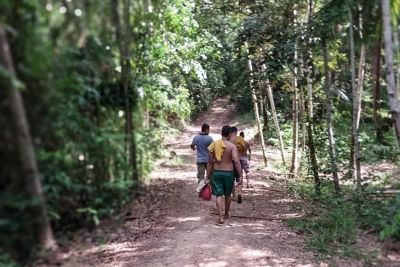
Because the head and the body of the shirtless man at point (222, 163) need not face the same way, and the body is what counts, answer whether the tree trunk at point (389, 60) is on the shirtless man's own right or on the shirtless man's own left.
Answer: on the shirtless man's own right

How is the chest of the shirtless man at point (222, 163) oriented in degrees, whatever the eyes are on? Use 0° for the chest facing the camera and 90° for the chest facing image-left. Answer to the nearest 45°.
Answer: approximately 180°

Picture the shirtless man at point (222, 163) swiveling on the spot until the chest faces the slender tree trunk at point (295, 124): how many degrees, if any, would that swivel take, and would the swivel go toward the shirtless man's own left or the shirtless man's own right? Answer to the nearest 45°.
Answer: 0° — they already face it

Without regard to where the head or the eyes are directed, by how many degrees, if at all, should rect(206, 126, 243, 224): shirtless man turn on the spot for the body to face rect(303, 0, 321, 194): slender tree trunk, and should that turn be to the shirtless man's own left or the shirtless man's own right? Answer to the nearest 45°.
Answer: approximately 45° to the shirtless man's own right

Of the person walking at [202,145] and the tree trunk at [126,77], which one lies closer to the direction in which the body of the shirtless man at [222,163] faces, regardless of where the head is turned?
the person walking
